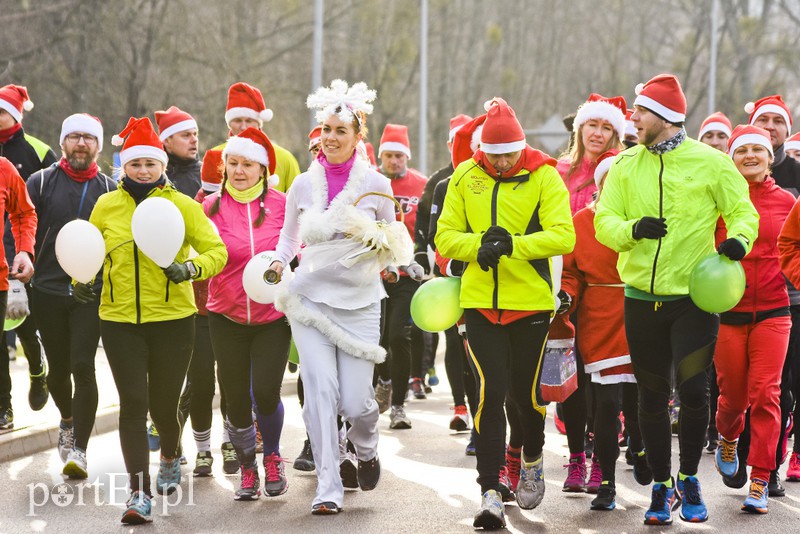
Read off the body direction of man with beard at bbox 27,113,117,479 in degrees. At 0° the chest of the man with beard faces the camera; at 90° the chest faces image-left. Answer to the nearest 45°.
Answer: approximately 0°
